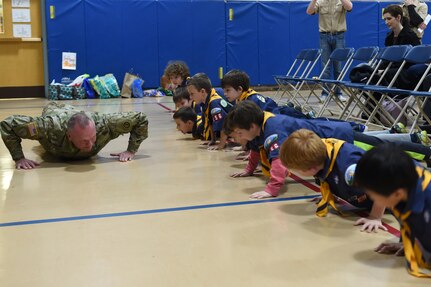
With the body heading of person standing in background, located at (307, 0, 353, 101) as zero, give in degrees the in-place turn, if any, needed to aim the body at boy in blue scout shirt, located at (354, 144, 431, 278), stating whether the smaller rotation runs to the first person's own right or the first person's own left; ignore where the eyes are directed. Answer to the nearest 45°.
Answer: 0° — they already face them

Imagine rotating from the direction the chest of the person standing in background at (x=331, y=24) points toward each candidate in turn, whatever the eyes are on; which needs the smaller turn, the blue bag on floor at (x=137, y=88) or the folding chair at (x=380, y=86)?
the folding chair

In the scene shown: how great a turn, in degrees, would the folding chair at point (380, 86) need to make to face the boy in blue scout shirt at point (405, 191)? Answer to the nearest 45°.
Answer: approximately 45° to its left

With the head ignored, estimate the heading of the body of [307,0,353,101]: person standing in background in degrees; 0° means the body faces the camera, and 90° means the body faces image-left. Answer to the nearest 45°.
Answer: approximately 0°

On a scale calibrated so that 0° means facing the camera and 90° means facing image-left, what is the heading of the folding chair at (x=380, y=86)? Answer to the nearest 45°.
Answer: approximately 45°

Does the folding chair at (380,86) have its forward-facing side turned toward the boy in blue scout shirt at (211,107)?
yes
